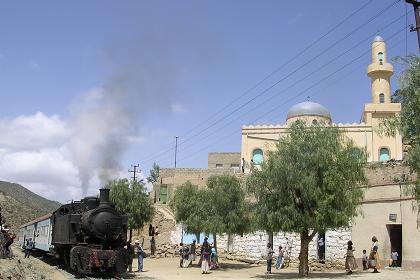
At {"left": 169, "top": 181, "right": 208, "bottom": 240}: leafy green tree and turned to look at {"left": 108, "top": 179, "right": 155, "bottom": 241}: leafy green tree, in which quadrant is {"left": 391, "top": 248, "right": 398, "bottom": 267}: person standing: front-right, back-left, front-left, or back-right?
back-left

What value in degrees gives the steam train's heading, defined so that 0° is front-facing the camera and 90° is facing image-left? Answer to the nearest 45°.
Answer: approximately 315°

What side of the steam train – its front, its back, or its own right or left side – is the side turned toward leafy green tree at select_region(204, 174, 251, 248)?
left

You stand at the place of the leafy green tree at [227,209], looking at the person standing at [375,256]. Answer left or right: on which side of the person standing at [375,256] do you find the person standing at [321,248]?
left

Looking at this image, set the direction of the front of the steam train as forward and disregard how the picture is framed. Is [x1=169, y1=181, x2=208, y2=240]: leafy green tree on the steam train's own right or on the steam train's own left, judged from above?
on the steam train's own left
